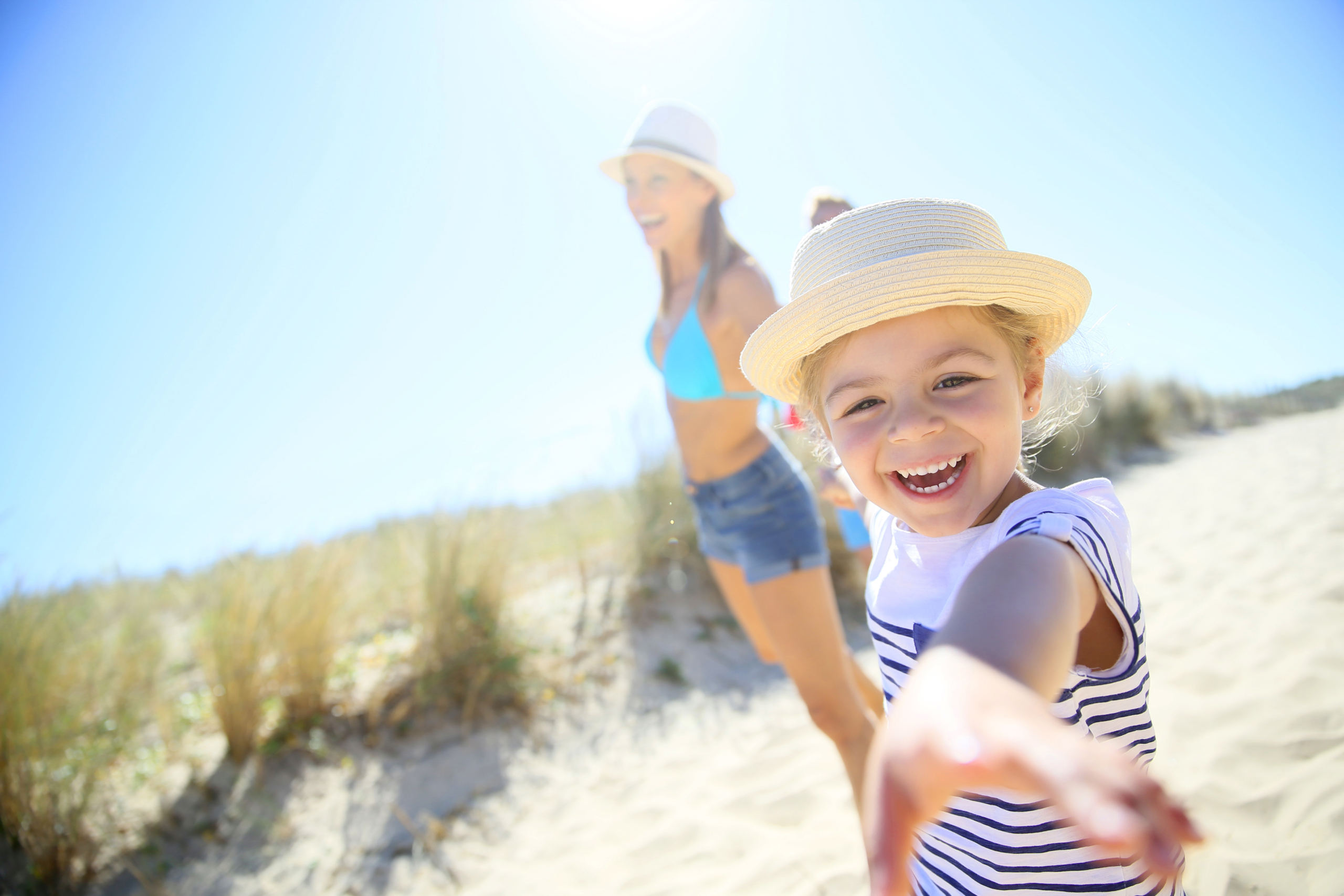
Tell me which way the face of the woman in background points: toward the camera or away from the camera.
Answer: toward the camera

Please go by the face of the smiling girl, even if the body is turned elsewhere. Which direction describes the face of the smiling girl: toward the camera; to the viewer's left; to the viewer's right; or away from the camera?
toward the camera

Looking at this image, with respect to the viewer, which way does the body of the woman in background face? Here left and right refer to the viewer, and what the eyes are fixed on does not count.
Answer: facing the viewer and to the left of the viewer

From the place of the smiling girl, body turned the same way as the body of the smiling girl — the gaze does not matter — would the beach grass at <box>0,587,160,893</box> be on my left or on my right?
on my right

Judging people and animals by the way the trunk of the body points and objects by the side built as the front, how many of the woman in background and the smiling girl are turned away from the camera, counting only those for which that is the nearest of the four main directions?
0

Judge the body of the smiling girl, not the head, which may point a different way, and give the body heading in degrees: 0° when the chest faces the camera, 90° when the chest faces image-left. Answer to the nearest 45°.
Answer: approximately 45°
